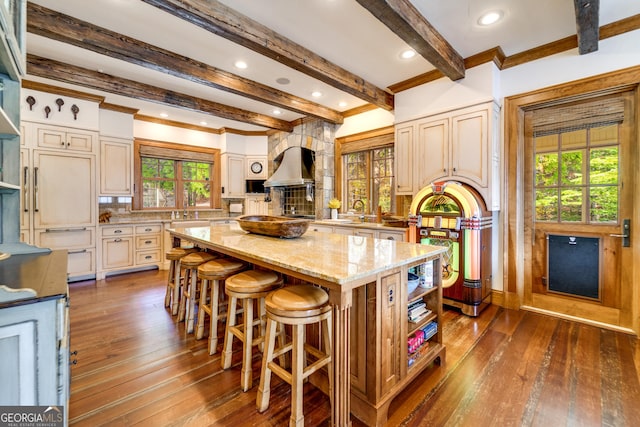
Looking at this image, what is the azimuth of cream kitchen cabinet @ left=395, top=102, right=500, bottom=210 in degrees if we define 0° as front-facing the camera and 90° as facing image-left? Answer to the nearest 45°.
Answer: approximately 45°

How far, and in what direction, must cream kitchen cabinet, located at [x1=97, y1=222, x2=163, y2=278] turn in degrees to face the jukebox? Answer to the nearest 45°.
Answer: approximately 45° to its left

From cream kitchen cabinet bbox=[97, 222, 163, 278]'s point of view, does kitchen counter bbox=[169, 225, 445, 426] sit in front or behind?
in front

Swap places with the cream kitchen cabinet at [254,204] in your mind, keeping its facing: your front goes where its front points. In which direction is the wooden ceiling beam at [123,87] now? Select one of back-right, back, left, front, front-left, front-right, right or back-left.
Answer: front-right

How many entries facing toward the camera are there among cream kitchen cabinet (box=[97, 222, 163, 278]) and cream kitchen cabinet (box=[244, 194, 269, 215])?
2

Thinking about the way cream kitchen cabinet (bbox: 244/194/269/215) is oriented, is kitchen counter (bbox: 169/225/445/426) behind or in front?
in front

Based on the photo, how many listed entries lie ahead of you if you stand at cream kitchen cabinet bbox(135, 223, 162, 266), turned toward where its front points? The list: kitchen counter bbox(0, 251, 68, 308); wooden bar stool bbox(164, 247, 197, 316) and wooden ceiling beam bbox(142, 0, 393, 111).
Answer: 3
